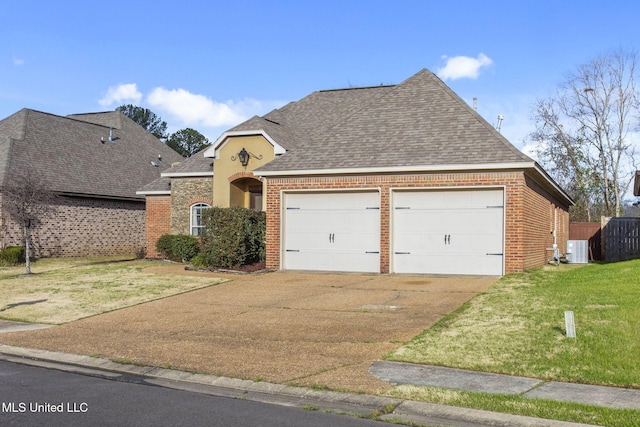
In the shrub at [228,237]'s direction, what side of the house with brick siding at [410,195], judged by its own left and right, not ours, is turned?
right

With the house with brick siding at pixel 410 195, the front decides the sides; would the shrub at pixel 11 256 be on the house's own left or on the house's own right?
on the house's own right

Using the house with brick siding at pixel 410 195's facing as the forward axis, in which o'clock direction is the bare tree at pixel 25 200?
The bare tree is roughly at 3 o'clock from the house with brick siding.

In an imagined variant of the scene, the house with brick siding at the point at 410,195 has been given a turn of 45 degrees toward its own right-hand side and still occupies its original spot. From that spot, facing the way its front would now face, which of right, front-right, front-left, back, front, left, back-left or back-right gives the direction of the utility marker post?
front-left

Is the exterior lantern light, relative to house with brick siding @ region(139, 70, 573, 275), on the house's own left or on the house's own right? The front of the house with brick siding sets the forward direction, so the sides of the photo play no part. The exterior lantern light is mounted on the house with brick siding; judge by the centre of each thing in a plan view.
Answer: on the house's own right

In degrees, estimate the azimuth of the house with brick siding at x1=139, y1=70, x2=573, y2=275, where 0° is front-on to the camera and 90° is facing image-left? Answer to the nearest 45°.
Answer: approximately 0°

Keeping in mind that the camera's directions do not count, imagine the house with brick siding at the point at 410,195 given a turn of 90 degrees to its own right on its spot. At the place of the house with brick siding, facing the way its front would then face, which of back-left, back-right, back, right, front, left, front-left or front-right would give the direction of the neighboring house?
front-right
